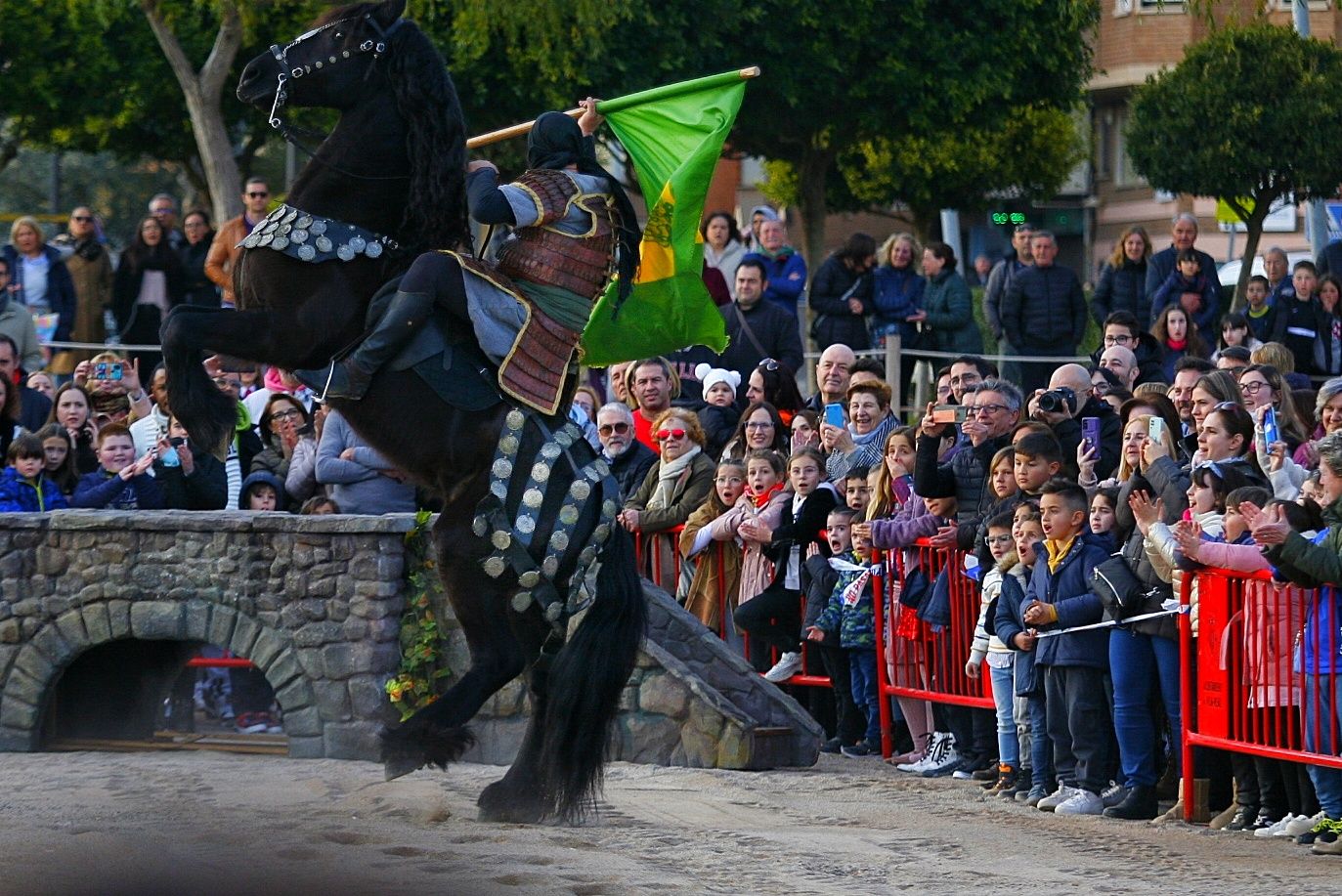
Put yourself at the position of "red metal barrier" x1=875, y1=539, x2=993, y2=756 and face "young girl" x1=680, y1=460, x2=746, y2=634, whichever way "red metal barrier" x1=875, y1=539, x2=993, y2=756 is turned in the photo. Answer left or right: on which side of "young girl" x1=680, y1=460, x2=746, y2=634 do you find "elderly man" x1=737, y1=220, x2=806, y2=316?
right

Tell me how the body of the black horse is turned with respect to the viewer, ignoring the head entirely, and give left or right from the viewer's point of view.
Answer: facing to the left of the viewer

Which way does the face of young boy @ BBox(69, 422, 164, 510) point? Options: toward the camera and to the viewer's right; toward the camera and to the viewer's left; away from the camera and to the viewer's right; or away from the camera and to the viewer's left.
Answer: toward the camera and to the viewer's right

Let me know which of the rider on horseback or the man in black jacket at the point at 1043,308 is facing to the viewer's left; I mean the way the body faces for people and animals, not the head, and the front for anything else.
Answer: the rider on horseback

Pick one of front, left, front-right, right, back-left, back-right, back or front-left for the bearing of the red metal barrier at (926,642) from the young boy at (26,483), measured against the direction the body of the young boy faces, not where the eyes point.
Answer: front-left

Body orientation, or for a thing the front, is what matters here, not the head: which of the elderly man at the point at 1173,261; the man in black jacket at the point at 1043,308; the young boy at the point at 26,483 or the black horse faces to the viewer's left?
the black horse

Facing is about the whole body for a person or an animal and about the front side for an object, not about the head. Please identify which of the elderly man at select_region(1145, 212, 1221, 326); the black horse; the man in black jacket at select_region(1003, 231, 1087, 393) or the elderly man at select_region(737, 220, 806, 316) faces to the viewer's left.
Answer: the black horse

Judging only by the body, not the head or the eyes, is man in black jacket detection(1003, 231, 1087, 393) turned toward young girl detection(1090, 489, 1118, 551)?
yes

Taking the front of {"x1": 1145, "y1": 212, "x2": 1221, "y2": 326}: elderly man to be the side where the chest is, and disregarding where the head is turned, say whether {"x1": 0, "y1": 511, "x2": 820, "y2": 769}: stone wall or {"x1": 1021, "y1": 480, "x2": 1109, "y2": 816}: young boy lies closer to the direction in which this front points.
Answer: the young boy

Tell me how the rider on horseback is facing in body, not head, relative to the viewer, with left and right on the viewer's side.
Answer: facing to the left of the viewer
